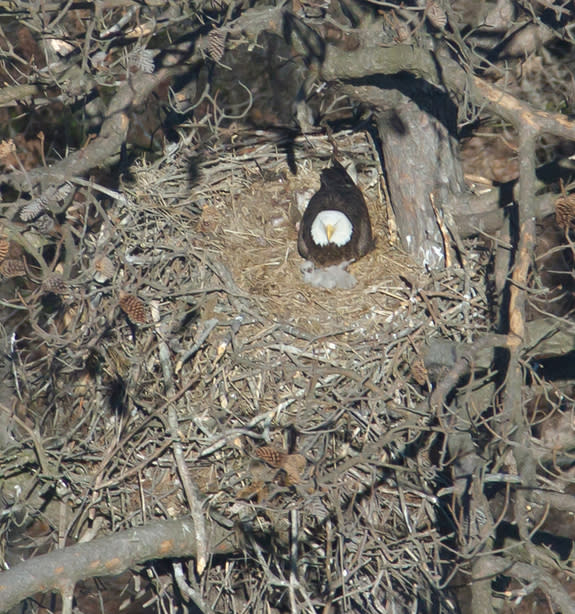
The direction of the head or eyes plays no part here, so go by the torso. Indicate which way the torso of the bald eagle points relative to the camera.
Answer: toward the camera

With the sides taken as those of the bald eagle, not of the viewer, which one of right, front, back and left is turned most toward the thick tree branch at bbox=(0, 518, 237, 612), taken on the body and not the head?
front
